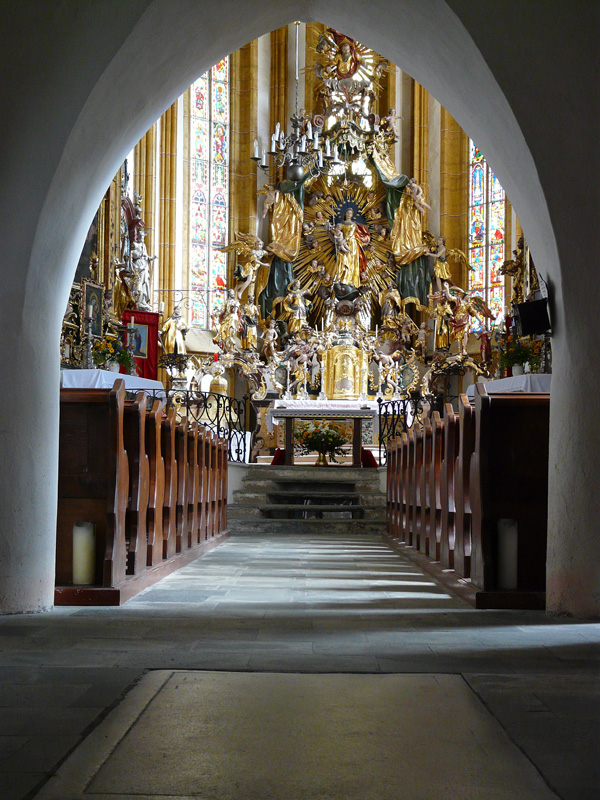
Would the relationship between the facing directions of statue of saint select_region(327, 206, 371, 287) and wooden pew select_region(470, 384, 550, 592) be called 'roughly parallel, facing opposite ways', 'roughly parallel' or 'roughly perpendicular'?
roughly parallel, facing opposite ways

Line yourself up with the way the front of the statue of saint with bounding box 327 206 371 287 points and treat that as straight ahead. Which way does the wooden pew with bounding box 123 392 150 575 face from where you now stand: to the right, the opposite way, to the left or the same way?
the opposite way

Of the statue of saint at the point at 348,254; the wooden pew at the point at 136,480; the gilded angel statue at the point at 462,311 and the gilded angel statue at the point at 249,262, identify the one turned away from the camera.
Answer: the wooden pew

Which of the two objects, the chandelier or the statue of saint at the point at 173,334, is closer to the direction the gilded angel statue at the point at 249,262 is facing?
the chandelier

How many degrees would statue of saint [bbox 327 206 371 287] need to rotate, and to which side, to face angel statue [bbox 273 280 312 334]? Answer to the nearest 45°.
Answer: approximately 45° to its right

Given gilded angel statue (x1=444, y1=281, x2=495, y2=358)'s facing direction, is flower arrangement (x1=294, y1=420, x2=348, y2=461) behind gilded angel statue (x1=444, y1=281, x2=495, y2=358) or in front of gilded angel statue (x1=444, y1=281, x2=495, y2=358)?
in front

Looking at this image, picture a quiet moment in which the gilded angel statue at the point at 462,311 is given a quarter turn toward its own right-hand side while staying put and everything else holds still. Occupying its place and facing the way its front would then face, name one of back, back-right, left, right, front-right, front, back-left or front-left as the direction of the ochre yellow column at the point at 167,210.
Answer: front-left

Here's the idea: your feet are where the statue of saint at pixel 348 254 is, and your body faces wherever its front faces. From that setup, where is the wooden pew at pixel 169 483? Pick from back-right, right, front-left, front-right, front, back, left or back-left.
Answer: front

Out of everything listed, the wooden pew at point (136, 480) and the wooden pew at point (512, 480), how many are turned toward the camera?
0

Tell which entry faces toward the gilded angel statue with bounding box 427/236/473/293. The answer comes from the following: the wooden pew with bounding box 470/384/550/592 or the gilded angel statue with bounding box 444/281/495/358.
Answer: the wooden pew

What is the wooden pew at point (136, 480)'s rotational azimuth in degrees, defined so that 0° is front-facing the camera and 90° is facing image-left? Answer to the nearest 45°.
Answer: approximately 180°

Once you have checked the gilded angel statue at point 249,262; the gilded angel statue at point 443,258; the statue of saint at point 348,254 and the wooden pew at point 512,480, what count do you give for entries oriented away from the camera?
1

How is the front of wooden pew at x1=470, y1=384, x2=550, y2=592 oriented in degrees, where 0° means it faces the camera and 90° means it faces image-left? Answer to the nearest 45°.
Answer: approximately 180°

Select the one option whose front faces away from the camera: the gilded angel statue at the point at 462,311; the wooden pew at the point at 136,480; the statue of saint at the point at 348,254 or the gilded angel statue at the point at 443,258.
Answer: the wooden pew

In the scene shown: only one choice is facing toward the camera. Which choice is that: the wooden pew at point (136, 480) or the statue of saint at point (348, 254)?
the statue of saint

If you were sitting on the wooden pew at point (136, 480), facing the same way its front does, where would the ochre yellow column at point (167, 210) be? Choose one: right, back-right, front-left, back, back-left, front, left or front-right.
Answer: front

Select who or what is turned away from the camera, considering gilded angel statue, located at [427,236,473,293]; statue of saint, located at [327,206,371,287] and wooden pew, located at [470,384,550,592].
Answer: the wooden pew

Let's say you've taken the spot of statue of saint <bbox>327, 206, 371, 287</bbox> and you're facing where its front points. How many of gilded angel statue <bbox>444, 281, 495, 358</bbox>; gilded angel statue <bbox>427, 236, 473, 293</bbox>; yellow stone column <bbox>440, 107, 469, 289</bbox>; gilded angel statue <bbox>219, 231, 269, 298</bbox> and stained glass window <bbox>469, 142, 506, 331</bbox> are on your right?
1
